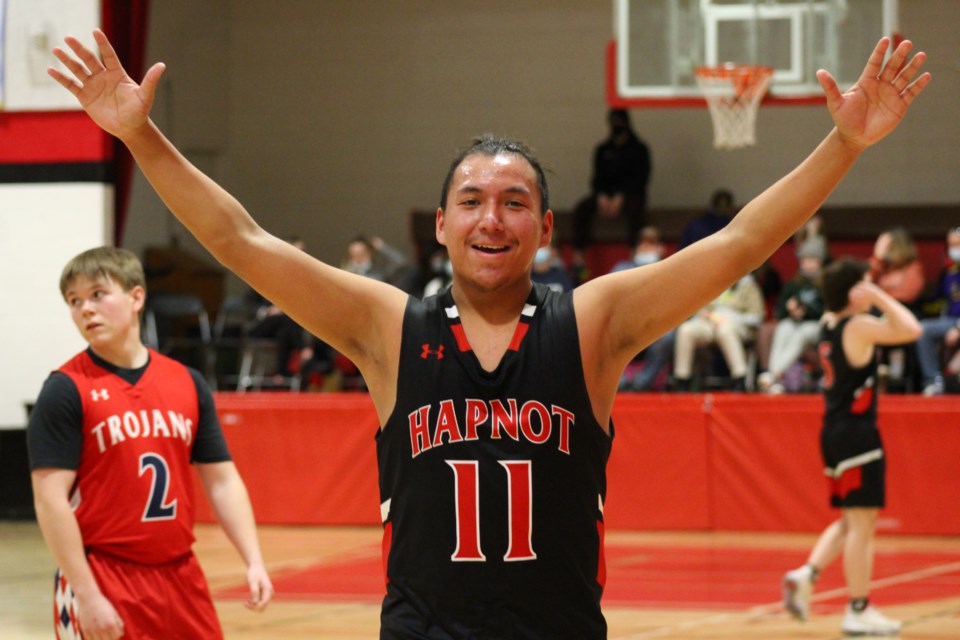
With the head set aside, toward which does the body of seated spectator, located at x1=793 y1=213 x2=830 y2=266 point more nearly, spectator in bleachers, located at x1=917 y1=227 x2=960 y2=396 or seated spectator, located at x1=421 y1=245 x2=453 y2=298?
the spectator in bleachers

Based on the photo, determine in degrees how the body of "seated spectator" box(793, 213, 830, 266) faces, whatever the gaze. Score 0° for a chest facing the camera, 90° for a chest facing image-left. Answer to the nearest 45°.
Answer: approximately 0°

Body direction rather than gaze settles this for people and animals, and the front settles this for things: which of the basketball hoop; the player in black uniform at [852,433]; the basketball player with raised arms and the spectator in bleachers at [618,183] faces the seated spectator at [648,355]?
the spectator in bleachers

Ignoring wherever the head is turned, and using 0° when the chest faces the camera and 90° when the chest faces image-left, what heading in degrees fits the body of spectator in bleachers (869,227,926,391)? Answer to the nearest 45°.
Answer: approximately 45°

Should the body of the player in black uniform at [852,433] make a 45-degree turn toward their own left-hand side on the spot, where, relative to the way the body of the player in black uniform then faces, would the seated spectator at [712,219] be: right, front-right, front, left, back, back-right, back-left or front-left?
front-left

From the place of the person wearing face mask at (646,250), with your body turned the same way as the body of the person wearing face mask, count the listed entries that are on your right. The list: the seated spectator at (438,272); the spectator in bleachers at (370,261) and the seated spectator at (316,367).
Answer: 3
